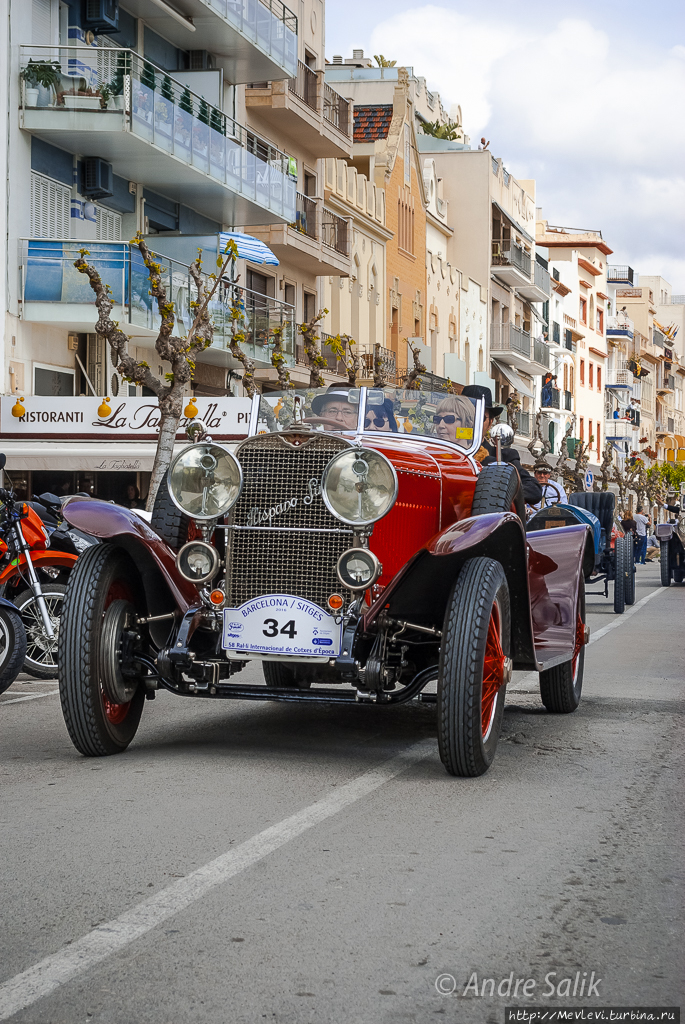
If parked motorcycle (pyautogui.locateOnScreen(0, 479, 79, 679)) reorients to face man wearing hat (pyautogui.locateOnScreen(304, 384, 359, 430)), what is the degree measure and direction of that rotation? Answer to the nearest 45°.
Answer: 0° — it already faces them

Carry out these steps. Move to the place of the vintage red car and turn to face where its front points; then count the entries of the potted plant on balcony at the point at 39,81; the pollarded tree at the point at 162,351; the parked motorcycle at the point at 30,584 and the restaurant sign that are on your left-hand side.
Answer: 0

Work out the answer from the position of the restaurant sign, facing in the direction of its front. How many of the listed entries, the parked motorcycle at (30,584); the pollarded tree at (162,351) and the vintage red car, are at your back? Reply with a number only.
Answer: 0

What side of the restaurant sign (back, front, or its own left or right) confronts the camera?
front

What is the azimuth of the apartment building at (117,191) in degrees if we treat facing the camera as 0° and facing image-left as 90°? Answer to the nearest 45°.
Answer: approximately 315°

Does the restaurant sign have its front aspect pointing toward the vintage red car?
yes

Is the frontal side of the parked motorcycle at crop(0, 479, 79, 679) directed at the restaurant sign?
no

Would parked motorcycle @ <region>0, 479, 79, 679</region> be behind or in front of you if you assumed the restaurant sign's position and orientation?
in front

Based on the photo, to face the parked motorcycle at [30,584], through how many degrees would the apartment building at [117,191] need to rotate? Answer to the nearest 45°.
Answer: approximately 45° to its right

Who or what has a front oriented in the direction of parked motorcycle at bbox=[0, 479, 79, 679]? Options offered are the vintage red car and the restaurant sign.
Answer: the restaurant sign

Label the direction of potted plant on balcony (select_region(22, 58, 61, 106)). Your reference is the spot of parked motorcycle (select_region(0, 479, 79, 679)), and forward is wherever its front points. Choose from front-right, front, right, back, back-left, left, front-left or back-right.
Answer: back-left

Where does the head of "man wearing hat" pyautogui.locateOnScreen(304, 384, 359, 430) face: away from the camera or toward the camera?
toward the camera

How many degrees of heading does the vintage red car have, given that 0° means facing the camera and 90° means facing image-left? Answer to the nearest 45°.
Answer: approximately 45°

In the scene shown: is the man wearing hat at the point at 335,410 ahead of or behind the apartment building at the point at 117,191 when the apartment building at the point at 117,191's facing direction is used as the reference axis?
ahead

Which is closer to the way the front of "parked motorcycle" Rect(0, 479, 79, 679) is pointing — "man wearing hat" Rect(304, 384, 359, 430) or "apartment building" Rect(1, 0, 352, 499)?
the man wearing hat

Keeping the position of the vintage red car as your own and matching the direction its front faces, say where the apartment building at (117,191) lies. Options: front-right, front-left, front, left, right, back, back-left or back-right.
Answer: back-right
